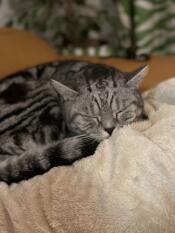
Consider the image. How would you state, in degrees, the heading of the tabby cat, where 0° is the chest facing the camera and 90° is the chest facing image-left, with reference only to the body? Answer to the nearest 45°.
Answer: approximately 315°
